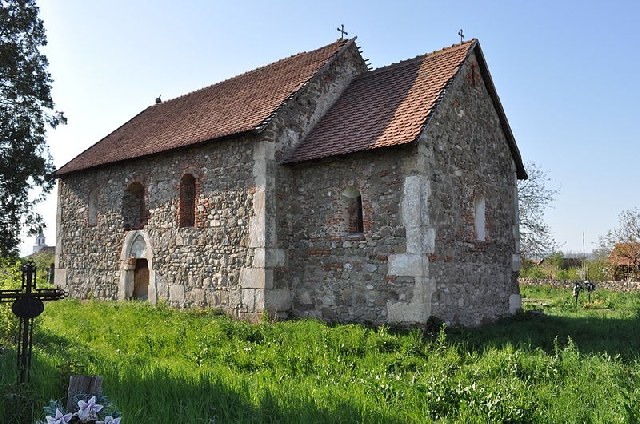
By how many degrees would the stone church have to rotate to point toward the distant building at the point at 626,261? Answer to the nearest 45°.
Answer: approximately 180°

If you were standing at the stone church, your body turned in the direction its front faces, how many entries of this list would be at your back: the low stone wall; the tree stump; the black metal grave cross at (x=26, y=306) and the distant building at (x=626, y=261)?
2

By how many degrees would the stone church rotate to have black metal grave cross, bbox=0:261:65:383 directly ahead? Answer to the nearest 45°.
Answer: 0° — it already faces it

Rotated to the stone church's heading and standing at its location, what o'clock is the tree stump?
The tree stump is roughly at 11 o'clock from the stone church.

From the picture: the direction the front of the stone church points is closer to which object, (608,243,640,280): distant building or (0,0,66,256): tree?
the tree

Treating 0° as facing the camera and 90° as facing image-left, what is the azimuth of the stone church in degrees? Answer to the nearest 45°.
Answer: approximately 45°

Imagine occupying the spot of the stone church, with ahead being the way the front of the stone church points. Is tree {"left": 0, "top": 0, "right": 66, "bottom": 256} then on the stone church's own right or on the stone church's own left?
on the stone church's own right

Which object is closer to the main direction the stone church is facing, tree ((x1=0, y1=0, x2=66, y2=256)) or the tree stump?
the tree stump

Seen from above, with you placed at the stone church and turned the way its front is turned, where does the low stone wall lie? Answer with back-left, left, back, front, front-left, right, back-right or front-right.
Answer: back
